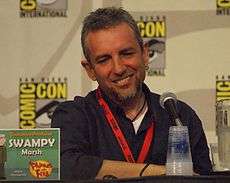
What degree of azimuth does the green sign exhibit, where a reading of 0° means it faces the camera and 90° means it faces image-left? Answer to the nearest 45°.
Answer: approximately 0°
